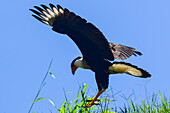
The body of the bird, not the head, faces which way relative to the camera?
to the viewer's left
